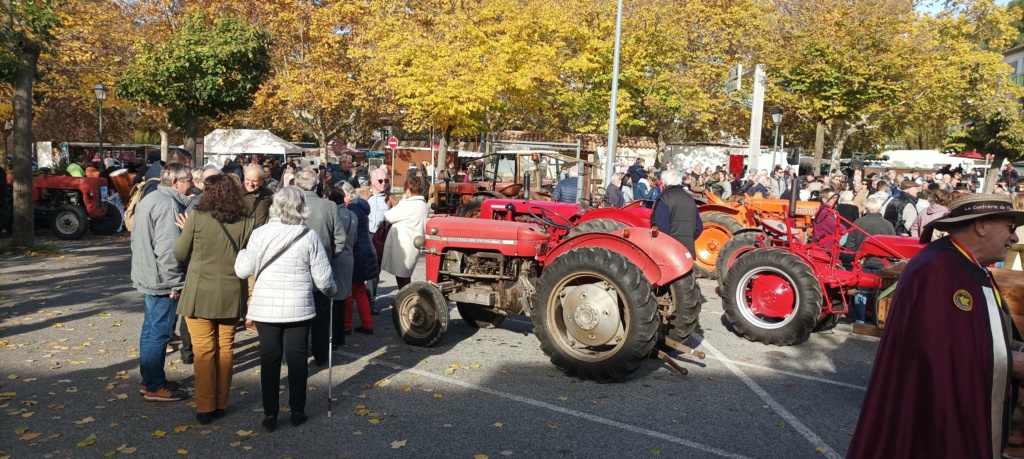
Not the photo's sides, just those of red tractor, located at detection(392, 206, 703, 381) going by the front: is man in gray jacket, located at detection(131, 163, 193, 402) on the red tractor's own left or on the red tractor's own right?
on the red tractor's own left

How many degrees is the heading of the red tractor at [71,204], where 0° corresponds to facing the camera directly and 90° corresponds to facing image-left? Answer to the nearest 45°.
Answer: approximately 315°

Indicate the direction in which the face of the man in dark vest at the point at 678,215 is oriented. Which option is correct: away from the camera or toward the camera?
away from the camera

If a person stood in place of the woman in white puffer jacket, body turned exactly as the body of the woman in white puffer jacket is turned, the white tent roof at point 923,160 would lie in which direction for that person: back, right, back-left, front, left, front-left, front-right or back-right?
front-right

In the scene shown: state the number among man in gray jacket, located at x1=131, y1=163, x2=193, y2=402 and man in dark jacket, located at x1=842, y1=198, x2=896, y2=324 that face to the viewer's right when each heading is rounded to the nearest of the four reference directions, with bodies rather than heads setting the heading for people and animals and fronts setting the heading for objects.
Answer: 1

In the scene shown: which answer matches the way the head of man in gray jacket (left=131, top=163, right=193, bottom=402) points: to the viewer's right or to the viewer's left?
to the viewer's right

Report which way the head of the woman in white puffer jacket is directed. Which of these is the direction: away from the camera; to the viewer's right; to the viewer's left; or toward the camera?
away from the camera

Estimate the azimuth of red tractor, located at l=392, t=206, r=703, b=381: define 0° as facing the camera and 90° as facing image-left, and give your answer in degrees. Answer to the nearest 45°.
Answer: approximately 135°

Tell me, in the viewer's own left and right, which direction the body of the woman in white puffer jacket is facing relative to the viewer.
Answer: facing away from the viewer

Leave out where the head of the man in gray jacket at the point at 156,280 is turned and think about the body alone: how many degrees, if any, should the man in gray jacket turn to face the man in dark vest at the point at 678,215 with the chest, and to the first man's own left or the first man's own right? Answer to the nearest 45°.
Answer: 0° — they already face them
